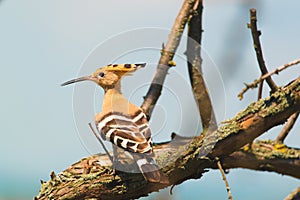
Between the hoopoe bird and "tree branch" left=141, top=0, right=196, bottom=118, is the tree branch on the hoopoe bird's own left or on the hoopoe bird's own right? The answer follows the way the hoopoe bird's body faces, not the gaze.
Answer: on the hoopoe bird's own right

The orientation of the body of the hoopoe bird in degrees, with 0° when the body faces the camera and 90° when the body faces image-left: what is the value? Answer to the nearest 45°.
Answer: approximately 135°

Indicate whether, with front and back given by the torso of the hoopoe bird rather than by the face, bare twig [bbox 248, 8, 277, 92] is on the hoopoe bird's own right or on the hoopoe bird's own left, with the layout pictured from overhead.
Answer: on the hoopoe bird's own right
